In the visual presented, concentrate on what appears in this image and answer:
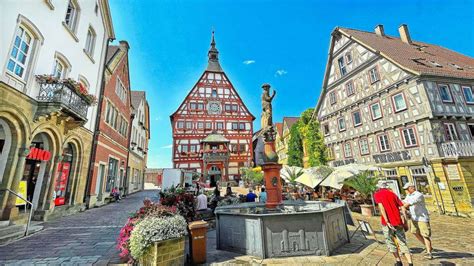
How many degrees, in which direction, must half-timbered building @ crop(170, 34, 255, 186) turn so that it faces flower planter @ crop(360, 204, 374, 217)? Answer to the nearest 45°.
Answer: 0° — it already faces it

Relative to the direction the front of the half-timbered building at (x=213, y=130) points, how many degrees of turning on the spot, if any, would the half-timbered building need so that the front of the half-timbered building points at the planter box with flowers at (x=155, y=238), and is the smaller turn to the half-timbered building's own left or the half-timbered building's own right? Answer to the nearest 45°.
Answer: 0° — it already faces it

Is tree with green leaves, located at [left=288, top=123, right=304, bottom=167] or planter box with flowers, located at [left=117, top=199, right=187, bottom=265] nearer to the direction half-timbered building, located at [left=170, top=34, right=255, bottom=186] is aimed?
the planter box with flowers

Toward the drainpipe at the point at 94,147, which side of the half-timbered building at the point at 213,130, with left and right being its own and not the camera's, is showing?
front

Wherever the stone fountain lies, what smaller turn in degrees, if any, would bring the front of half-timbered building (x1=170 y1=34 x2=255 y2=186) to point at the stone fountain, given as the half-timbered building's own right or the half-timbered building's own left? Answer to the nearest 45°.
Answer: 0° — it already faces it

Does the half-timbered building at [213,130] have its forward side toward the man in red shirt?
yes

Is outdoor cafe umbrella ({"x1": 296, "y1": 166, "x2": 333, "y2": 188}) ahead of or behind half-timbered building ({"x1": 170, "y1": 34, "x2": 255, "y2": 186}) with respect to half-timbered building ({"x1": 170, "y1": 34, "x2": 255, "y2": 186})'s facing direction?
ahead

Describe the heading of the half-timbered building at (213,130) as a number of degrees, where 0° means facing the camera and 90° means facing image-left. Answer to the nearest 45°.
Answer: approximately 0°
